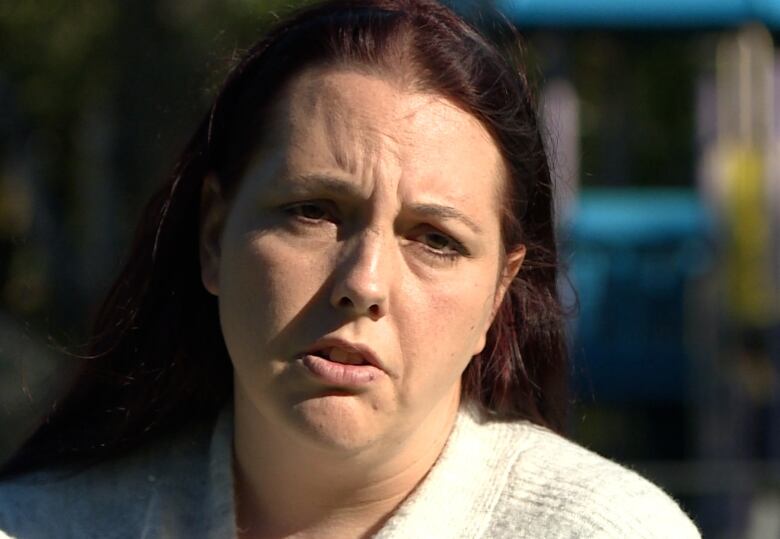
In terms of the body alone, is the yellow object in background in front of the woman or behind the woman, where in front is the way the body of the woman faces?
behind

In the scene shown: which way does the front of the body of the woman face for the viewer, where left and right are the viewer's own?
facing the viewer
